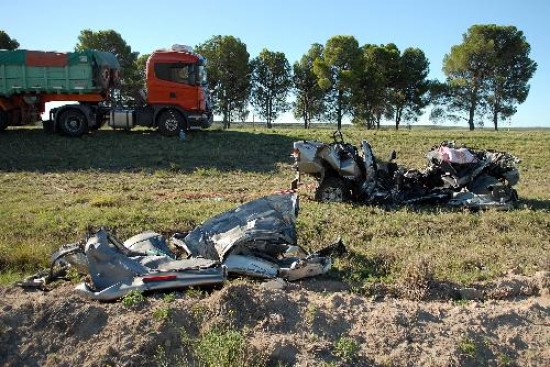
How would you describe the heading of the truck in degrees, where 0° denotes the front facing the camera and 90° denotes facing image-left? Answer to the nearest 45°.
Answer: approximately 270°

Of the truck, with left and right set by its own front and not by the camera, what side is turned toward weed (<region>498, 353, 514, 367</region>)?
right

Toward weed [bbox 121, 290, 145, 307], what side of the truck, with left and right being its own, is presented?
right

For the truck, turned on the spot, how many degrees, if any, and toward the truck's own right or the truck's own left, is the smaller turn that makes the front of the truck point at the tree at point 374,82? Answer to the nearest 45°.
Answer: approximately 45° to the truck's own left
